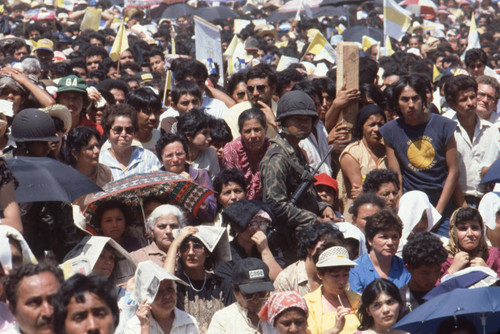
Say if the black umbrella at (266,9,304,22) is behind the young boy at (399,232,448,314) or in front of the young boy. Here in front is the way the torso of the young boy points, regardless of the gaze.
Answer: behind

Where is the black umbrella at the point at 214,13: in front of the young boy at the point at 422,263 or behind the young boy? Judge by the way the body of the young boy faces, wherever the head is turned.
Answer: behind

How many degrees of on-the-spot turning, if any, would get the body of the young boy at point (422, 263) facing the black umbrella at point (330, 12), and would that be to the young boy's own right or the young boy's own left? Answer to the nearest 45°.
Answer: approximately 135° to the young boy's own left

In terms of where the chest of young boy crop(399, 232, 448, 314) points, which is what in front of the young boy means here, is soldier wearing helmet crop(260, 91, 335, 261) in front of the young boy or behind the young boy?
behind

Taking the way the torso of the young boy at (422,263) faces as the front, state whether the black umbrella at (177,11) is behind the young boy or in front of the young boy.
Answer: behind

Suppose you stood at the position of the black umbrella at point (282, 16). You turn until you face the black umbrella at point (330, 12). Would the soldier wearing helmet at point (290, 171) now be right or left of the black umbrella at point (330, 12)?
right
